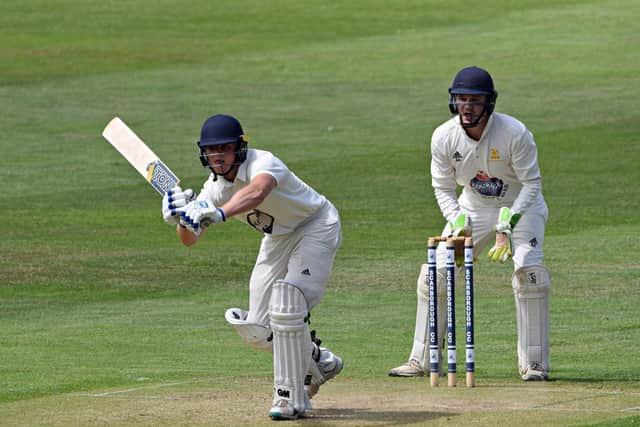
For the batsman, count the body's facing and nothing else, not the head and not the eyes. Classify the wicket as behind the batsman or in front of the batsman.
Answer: behind

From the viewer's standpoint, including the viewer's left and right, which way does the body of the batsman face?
facing the viewer and to the left of the viewer

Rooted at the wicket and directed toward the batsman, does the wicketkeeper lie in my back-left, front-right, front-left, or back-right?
back-right

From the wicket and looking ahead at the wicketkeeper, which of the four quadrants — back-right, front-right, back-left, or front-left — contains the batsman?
back-left

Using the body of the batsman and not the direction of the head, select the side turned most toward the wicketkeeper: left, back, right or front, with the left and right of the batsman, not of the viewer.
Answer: back
